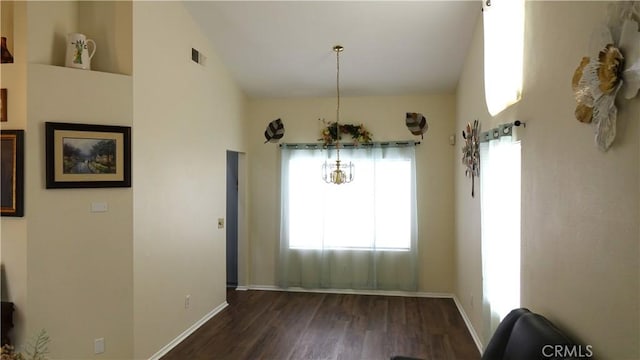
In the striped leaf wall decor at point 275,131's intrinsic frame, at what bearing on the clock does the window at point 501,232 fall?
The window is roughly at 11 o'clock from the striped leaf wall decor.

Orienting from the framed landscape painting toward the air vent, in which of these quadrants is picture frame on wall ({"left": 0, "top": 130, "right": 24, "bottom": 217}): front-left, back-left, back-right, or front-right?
back-left

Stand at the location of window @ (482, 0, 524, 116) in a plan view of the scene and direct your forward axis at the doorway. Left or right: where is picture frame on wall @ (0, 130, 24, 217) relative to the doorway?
left

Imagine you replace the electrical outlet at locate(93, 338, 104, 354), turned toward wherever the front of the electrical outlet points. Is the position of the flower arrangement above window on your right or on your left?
on your left

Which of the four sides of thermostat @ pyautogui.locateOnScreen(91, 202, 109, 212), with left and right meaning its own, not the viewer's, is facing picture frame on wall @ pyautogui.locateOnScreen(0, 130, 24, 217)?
right
